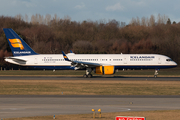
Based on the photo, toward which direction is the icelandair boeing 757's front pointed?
to the viewer's right
